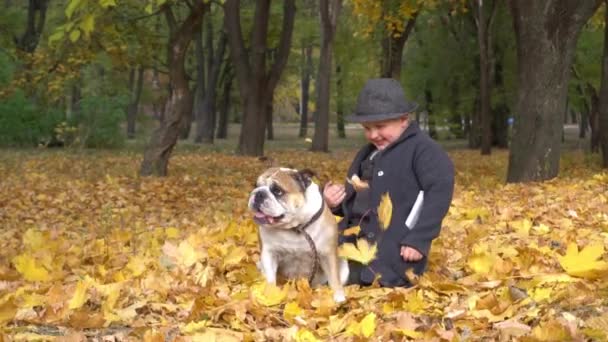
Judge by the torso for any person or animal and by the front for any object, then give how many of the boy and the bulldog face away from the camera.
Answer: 0

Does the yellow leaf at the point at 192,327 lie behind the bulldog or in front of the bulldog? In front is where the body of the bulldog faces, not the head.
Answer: in front

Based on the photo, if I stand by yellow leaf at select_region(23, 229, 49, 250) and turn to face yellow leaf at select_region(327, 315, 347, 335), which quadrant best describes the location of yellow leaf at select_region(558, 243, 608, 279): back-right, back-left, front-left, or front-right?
front-left

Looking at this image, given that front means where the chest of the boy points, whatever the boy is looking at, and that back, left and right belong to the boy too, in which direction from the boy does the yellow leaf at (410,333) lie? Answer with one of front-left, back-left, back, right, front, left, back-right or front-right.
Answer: front-left

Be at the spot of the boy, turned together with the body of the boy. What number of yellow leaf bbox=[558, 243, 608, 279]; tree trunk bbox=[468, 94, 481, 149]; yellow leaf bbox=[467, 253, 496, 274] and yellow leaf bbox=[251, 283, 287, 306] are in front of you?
1

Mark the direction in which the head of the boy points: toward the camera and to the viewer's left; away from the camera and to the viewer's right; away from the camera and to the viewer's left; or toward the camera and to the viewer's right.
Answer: toward the camera and to the viewer's left

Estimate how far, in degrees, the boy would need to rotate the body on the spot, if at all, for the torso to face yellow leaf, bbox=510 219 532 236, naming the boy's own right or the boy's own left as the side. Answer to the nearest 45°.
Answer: approximately 180°

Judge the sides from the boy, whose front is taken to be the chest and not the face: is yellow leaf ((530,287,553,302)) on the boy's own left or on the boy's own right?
on the boy's own left

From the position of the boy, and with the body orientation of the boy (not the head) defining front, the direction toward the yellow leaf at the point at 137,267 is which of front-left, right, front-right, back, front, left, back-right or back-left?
front-right

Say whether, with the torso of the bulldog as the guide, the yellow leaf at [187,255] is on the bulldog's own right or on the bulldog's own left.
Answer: on the bulldog's own right

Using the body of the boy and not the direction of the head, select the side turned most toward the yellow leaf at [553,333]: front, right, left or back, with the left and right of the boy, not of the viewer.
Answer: left

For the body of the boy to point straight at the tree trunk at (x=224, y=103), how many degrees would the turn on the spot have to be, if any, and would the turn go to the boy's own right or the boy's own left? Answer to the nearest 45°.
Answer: approximately 135° to the boy's own right

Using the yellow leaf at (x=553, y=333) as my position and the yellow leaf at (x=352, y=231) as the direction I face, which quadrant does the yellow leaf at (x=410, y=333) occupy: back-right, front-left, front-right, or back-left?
front-left

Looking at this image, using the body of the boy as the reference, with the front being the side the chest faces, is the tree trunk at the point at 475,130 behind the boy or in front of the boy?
behind

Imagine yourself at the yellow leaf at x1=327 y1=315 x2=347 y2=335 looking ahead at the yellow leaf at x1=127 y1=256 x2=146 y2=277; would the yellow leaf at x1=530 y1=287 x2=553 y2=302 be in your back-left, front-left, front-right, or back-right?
back-right

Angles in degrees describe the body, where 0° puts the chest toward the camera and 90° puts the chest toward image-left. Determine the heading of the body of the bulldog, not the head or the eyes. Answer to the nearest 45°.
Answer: approximately 45°

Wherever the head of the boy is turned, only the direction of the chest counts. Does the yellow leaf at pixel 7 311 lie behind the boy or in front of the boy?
in front

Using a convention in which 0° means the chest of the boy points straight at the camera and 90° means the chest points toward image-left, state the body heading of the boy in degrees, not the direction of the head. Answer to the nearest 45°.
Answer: approximately 45°
